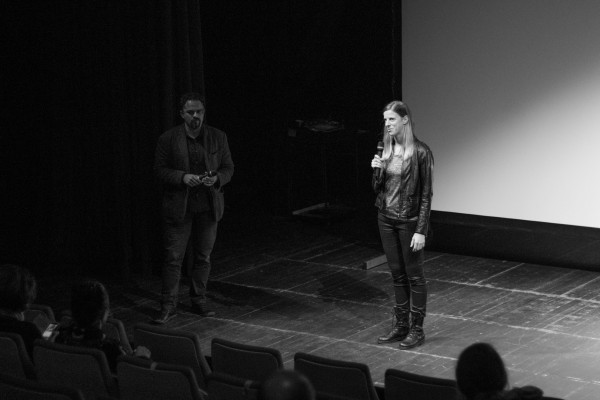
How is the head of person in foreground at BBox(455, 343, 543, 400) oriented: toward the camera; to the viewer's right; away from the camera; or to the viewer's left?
away from the camera

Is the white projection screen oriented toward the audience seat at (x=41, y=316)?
yes

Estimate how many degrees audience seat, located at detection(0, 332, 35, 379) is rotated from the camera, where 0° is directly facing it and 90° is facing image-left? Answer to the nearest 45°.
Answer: approximately 225°

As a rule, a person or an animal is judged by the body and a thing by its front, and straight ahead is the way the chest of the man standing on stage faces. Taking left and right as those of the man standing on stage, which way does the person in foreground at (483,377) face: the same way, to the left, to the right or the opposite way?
the opposite way

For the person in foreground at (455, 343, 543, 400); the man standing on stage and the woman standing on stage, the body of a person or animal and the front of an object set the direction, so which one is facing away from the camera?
the person in foreground

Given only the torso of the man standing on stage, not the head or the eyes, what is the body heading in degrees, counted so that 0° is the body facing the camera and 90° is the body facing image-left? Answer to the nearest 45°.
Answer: approximately 0°

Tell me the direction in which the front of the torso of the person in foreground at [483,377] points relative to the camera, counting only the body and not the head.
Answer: away from the camera

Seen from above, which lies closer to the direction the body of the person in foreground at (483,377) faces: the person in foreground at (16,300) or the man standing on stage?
the man standing on stage

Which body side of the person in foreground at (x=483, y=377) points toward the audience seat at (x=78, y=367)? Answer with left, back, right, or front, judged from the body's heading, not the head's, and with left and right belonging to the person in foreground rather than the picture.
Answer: left

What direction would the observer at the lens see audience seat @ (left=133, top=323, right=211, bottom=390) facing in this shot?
facing away from the viewer and to the right of the viewer

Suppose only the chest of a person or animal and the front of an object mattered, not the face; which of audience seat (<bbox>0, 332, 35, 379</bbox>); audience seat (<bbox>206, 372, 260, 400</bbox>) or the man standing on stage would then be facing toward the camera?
the man standing on stage

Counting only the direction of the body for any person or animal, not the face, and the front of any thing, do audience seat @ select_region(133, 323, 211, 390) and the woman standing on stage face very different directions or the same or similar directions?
very different directions

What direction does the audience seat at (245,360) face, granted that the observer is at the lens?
facing away from the viewer and to the right of the viewer
